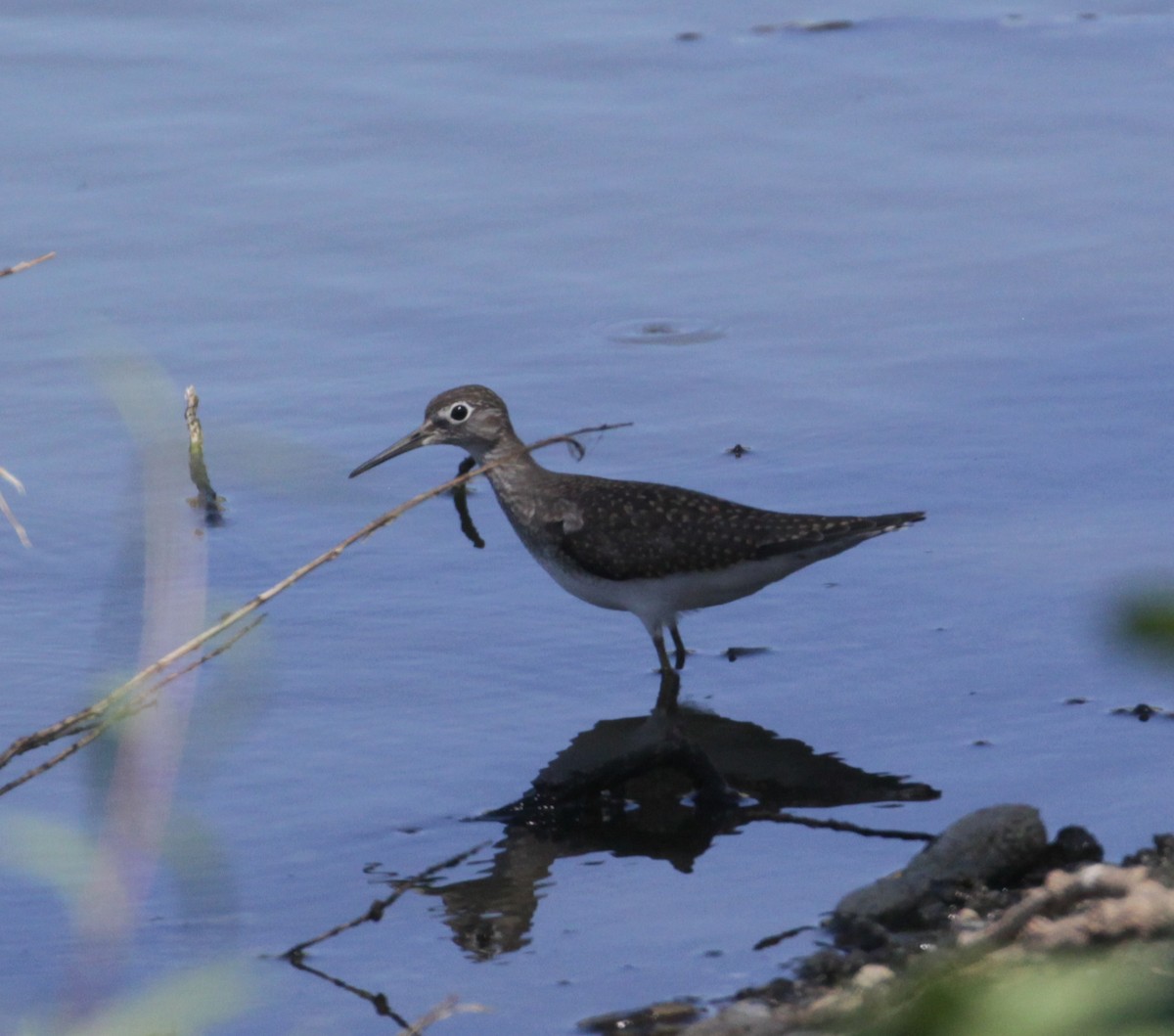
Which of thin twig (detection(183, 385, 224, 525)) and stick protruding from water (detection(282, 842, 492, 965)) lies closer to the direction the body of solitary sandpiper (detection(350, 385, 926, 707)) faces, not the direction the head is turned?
the thin twig

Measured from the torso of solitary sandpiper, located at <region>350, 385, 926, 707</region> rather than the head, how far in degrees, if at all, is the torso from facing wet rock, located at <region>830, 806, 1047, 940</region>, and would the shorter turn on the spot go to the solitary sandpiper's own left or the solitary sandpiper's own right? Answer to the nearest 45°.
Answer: approximately 90° to the solitary sandpiper's own left

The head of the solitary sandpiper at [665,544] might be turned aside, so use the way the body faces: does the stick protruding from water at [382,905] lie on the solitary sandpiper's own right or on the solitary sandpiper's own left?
on the solitary sandpiper's own left

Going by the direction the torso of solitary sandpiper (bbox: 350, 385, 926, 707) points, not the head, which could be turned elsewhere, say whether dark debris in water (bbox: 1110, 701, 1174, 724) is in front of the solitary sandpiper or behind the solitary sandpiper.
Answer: behind

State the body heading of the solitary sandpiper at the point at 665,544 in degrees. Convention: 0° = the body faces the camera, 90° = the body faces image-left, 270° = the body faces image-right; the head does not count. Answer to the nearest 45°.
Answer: approximately 90°

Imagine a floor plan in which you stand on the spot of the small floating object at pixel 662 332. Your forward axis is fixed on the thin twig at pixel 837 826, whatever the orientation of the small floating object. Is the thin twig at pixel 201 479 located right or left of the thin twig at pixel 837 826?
right

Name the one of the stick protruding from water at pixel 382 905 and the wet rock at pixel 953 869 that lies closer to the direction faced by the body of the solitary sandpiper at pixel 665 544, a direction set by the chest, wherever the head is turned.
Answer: the stick protruding from water

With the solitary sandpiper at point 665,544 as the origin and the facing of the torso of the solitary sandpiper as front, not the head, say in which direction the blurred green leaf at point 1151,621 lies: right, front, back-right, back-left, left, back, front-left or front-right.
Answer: left

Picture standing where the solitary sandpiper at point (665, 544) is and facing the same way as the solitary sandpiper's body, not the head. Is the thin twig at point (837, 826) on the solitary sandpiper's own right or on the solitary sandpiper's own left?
on the solitary sandpiper's own left

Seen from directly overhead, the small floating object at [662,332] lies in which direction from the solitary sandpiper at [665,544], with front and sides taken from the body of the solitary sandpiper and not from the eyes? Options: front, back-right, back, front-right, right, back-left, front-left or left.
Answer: right
